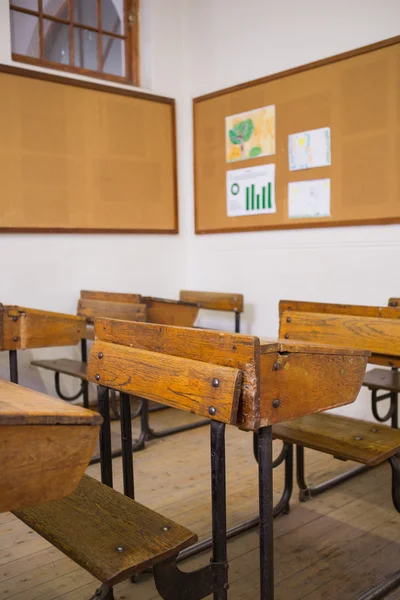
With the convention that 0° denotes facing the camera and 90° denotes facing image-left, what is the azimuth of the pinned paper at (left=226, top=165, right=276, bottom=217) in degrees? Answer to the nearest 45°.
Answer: approximately 45°

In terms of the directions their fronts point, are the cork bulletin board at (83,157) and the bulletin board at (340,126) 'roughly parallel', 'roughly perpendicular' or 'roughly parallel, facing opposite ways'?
roughly perpendicular

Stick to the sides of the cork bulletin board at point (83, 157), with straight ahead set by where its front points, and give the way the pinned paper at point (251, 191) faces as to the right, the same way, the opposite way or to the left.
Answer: to the right

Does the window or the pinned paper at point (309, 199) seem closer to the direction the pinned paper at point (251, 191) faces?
the window

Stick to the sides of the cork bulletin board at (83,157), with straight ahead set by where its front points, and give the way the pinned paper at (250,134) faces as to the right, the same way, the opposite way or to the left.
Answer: to the right
